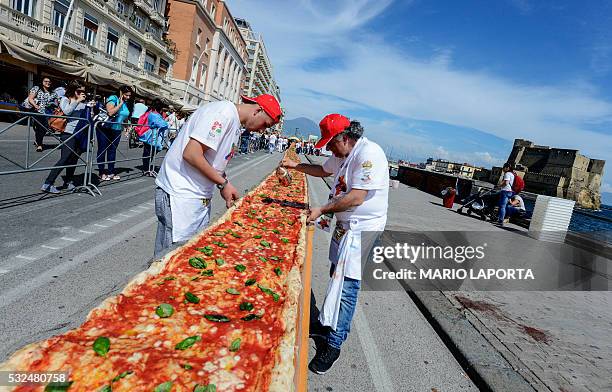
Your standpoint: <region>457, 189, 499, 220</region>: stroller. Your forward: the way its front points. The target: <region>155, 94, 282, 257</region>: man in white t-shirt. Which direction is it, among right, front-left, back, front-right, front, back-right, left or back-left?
front-left

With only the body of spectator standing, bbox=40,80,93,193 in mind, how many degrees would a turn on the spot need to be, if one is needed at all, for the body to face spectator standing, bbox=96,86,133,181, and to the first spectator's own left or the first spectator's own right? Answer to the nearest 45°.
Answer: approximately 45° to the first spectator's own left

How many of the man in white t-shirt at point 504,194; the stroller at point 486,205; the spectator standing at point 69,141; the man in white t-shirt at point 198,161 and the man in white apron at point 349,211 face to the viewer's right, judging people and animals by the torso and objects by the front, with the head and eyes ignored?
2

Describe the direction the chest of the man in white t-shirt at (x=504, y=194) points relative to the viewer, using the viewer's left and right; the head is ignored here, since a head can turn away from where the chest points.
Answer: facing to the left of the viewer

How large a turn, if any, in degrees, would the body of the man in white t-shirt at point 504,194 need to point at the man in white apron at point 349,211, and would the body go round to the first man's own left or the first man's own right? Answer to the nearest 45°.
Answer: approximately 90° to the first man's own left

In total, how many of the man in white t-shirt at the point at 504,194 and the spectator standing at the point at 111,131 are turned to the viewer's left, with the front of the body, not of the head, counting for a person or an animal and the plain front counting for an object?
1

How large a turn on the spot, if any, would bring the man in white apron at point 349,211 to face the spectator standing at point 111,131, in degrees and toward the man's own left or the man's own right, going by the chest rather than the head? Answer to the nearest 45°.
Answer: approximately 45° to the man's own right

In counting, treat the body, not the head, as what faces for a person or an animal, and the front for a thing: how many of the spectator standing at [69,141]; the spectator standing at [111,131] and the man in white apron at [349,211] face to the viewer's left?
1

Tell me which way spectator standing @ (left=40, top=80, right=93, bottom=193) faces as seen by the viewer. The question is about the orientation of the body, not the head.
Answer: to the viewer's right

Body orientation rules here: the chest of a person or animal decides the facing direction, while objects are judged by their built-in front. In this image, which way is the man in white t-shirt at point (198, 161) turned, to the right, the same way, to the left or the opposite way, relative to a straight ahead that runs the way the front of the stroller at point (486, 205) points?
the opposite way

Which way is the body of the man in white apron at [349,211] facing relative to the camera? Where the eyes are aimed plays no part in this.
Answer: to the viewer's left

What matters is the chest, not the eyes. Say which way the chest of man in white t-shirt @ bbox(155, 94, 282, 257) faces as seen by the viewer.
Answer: to the viewer's right

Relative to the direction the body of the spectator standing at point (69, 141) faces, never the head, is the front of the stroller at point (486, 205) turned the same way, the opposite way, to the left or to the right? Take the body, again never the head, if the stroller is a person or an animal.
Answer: the opposite way

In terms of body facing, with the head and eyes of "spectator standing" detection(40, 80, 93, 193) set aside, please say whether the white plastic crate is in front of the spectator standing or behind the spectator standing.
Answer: in front

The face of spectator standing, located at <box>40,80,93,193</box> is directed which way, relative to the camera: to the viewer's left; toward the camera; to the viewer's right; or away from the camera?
to the viewer's right

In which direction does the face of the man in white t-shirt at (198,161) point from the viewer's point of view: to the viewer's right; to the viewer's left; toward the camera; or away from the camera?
to the viewer's right

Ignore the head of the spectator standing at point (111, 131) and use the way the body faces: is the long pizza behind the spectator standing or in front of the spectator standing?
in front

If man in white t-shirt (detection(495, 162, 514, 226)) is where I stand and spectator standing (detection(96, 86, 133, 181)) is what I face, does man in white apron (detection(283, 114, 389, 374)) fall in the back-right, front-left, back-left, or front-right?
front-left
